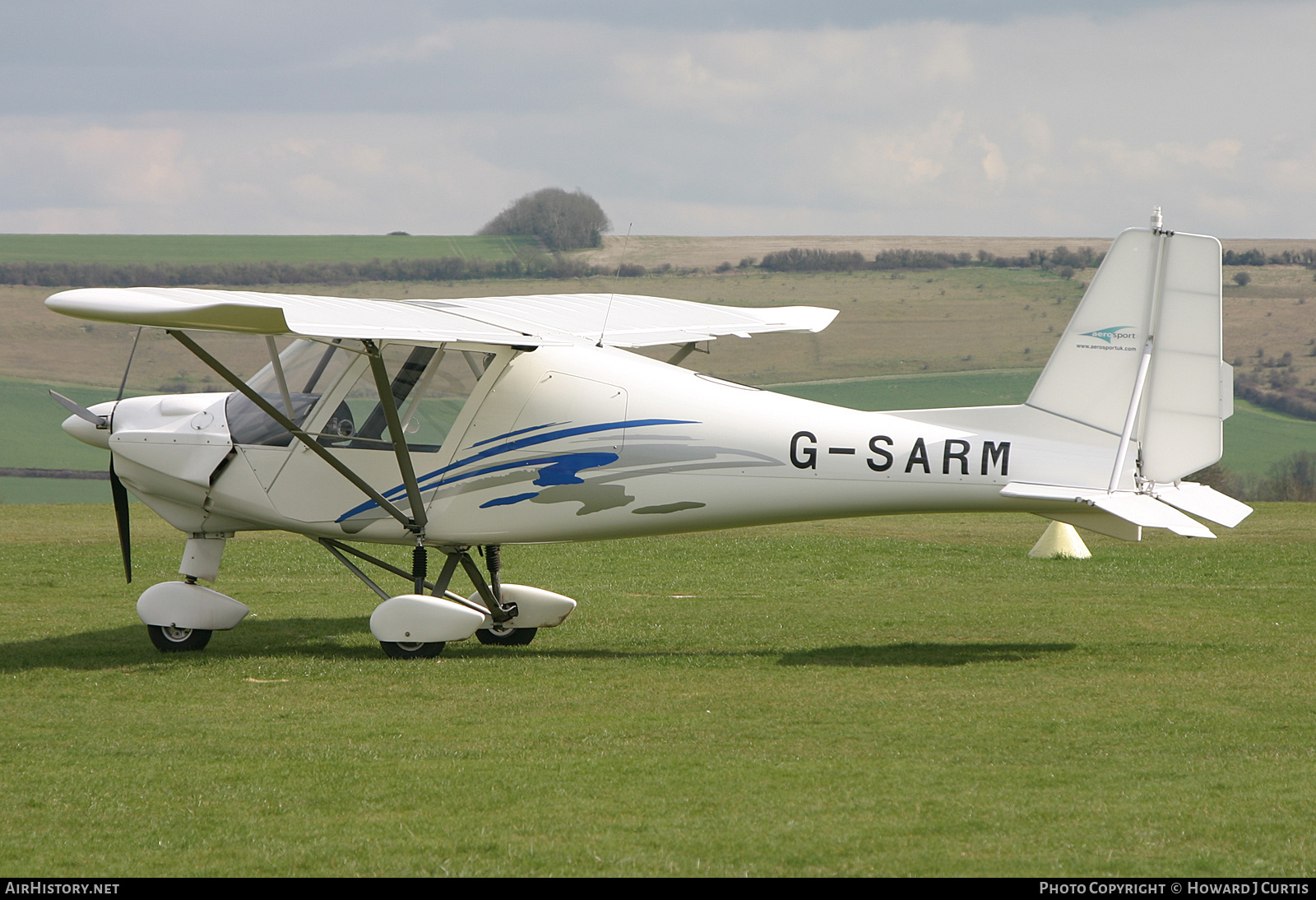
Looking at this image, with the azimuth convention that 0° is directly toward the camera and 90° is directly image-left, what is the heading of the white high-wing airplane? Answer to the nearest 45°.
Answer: approximately 90°
